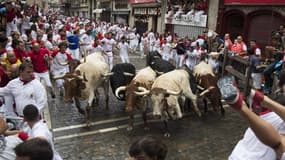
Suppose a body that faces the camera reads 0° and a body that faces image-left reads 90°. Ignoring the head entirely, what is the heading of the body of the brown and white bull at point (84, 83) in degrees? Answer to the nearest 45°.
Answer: approximately 45°

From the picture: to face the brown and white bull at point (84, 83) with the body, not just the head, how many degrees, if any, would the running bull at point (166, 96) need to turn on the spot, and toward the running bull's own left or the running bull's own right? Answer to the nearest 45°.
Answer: approximately 45° to the running bull's own right

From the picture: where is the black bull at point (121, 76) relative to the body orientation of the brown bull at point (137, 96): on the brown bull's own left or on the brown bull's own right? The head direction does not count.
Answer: on the brown bull's own right

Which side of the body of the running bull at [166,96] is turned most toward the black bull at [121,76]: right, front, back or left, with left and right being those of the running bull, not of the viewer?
right

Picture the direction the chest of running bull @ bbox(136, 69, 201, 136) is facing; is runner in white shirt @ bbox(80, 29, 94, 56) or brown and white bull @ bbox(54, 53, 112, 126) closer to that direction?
the brown and white bull

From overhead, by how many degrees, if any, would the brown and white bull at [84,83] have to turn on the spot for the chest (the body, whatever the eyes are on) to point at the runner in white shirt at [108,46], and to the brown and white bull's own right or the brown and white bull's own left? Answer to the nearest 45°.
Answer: approximately 135° to the brown and white bull's own right

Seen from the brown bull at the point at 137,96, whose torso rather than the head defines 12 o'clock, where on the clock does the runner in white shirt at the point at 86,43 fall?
The runner in white shirt is roughly at 4 o'clock from the brown bull.

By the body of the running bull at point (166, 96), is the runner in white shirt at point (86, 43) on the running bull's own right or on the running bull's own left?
on the running bull's own right

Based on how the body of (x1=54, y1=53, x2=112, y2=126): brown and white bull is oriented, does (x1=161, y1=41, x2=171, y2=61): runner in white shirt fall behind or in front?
behind
